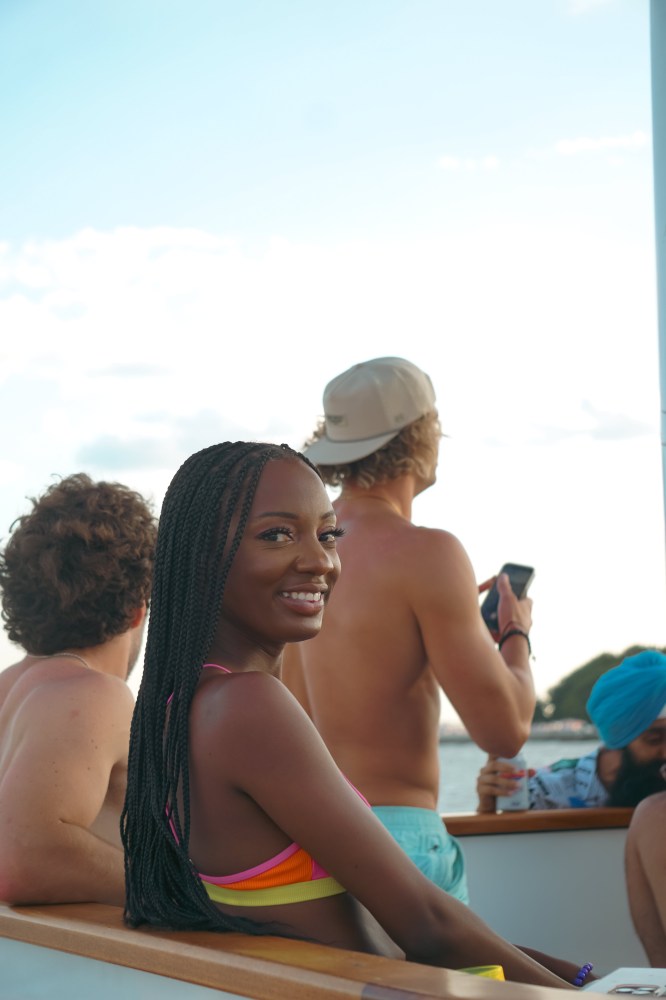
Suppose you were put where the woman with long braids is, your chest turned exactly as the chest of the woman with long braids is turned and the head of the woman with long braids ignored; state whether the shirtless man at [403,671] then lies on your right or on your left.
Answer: on your left

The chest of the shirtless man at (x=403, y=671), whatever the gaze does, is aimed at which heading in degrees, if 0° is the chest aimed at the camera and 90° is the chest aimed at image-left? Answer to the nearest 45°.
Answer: approximately 225°

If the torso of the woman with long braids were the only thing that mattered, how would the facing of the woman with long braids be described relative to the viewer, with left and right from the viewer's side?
facing to the right of the viewer

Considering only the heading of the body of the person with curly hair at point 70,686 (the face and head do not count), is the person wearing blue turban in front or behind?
in front

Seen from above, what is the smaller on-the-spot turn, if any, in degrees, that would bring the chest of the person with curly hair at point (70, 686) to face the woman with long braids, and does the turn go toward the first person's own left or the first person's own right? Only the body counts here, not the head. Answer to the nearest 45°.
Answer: approximately 135° to the first person's own right

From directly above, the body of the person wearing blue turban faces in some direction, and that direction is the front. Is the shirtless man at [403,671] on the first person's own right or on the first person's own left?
on the first person's own right

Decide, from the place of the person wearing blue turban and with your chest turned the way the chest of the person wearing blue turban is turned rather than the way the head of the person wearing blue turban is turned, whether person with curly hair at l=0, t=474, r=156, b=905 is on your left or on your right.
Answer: on your right

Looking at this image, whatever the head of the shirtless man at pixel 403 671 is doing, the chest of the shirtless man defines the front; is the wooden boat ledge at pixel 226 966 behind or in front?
behind

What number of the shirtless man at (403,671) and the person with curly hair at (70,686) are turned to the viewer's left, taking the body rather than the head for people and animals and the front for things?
0

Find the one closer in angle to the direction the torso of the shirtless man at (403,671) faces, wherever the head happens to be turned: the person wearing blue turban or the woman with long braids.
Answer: the person wearing blue turban

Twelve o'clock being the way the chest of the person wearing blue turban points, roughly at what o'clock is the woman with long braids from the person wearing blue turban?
The woman with long braids is roughly at 2 o'clock from the person wearing blue turban.

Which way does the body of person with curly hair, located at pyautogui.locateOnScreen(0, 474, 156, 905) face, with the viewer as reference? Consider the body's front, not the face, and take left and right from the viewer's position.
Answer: facing away from the viewer and to the right of the viewer
